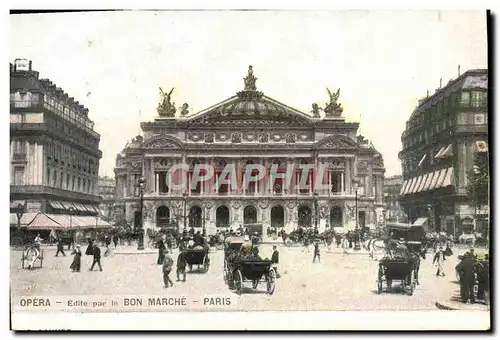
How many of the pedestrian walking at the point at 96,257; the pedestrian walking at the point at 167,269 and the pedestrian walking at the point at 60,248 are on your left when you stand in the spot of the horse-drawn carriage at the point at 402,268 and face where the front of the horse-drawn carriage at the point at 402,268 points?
3

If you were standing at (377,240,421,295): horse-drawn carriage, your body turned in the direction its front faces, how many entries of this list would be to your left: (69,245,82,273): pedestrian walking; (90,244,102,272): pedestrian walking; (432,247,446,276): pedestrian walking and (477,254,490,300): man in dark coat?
2

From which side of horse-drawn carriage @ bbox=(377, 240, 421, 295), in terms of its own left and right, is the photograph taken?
back
